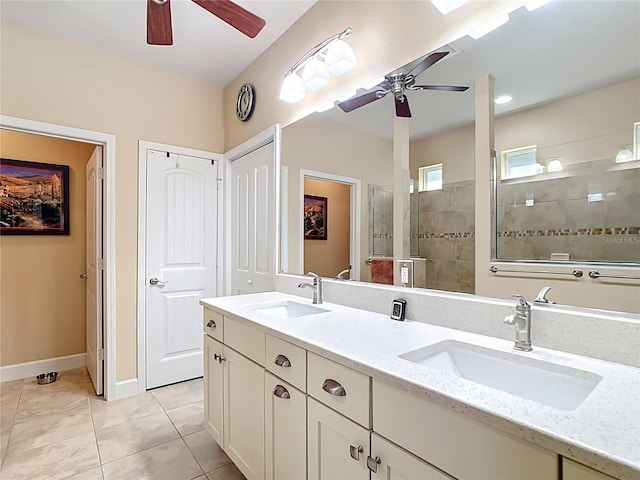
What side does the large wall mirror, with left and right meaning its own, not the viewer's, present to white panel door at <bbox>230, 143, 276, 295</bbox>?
right

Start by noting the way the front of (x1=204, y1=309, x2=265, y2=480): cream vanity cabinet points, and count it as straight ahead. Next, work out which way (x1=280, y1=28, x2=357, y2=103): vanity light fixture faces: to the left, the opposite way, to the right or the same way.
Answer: the same way

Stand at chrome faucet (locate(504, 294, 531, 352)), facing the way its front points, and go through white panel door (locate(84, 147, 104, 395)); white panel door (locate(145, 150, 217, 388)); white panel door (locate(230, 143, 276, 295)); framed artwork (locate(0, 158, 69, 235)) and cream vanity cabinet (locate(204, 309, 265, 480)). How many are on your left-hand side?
0

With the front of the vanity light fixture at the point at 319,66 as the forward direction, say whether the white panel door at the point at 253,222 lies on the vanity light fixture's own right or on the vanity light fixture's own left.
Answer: on the vanity light fixture's own right

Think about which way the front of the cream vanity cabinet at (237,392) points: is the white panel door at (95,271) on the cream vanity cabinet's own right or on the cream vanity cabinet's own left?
on the cream vanity cabinet's own right

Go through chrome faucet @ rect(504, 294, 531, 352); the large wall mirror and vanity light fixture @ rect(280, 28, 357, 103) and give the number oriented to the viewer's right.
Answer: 0

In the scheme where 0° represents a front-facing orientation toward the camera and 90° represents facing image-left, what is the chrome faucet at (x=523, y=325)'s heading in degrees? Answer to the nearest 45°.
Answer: approximately 45°

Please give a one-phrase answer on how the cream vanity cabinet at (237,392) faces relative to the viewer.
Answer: facing the viewer and to the left of the viewer

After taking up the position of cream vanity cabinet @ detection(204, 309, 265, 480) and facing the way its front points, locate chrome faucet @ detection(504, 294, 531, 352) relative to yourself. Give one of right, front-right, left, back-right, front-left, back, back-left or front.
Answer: left

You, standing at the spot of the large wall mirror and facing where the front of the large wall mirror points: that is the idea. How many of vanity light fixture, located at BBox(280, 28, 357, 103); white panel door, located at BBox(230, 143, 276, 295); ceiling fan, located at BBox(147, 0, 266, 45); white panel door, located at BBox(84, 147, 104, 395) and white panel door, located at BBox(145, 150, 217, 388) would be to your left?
0

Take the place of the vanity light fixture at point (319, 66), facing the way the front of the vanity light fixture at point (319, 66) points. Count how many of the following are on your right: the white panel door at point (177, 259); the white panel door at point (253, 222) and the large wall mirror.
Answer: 2

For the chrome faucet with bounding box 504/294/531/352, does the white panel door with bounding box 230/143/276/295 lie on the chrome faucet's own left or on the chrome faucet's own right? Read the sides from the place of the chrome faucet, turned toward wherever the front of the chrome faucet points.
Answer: on the chrome faucet's own right

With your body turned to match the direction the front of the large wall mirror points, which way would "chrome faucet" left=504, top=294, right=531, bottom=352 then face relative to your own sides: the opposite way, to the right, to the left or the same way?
the same way

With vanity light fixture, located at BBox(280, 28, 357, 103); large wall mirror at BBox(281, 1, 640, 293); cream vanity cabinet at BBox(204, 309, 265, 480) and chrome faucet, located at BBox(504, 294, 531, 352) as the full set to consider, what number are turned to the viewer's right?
0

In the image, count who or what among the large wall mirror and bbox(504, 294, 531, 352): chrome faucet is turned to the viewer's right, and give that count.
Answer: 0

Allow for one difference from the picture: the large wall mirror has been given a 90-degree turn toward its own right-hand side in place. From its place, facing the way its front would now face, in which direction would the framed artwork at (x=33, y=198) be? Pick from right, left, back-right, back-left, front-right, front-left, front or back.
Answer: front-left

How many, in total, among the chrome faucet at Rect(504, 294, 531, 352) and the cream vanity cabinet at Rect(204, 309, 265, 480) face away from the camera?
0

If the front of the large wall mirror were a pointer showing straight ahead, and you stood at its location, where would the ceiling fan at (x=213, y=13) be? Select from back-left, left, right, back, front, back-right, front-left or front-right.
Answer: front-right
